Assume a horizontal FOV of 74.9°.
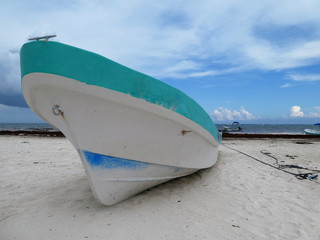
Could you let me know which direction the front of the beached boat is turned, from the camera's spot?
facing the viewer and to the left of the viewer
